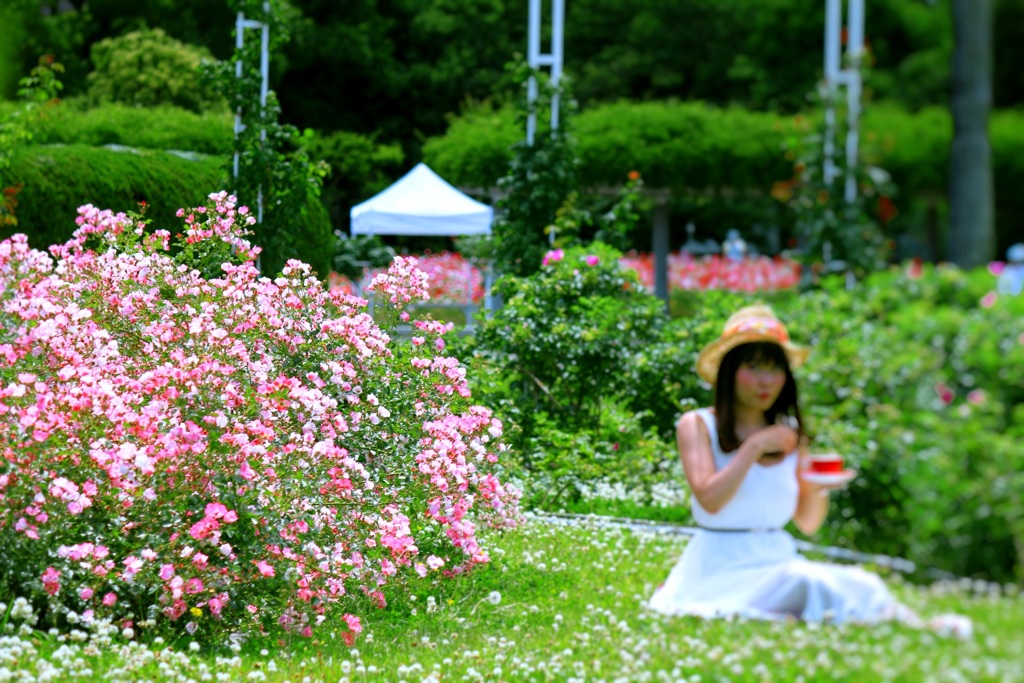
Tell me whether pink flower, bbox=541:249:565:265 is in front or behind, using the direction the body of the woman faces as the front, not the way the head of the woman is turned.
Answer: behind

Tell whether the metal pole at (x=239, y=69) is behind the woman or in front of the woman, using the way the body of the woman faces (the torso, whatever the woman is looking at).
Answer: behind

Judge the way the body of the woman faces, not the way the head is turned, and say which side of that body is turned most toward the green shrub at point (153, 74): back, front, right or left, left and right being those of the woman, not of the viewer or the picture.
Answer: back

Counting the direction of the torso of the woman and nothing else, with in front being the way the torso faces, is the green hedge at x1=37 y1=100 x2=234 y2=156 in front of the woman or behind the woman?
behind

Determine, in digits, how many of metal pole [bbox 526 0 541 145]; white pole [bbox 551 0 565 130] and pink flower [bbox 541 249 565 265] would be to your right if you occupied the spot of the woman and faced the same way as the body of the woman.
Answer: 0

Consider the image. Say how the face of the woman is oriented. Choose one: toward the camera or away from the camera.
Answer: toward the camera

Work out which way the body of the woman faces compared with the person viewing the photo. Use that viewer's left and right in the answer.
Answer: facing the viewer and to the right of the viewer

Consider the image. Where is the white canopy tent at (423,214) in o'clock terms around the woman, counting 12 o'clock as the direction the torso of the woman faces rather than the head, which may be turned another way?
The white canopy tent is roughly at 7 o'clock from the woman.
